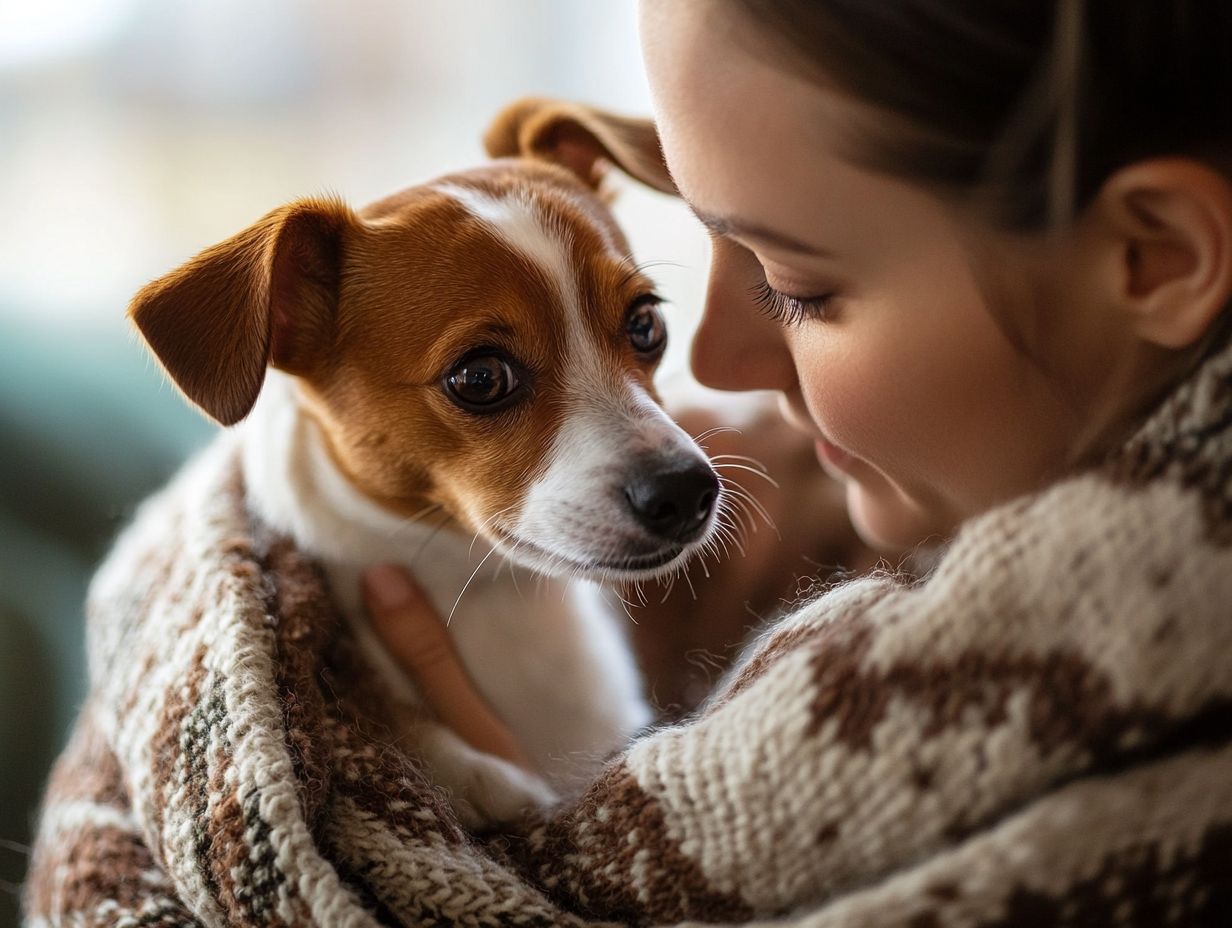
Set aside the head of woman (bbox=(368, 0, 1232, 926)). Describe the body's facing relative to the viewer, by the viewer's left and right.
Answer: facing to the left of the viewer

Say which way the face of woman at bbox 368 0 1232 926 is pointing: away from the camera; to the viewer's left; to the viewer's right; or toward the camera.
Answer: to the viewer's left

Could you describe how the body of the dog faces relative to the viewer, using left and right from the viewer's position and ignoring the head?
facing the viewer and to the right of the viewer
